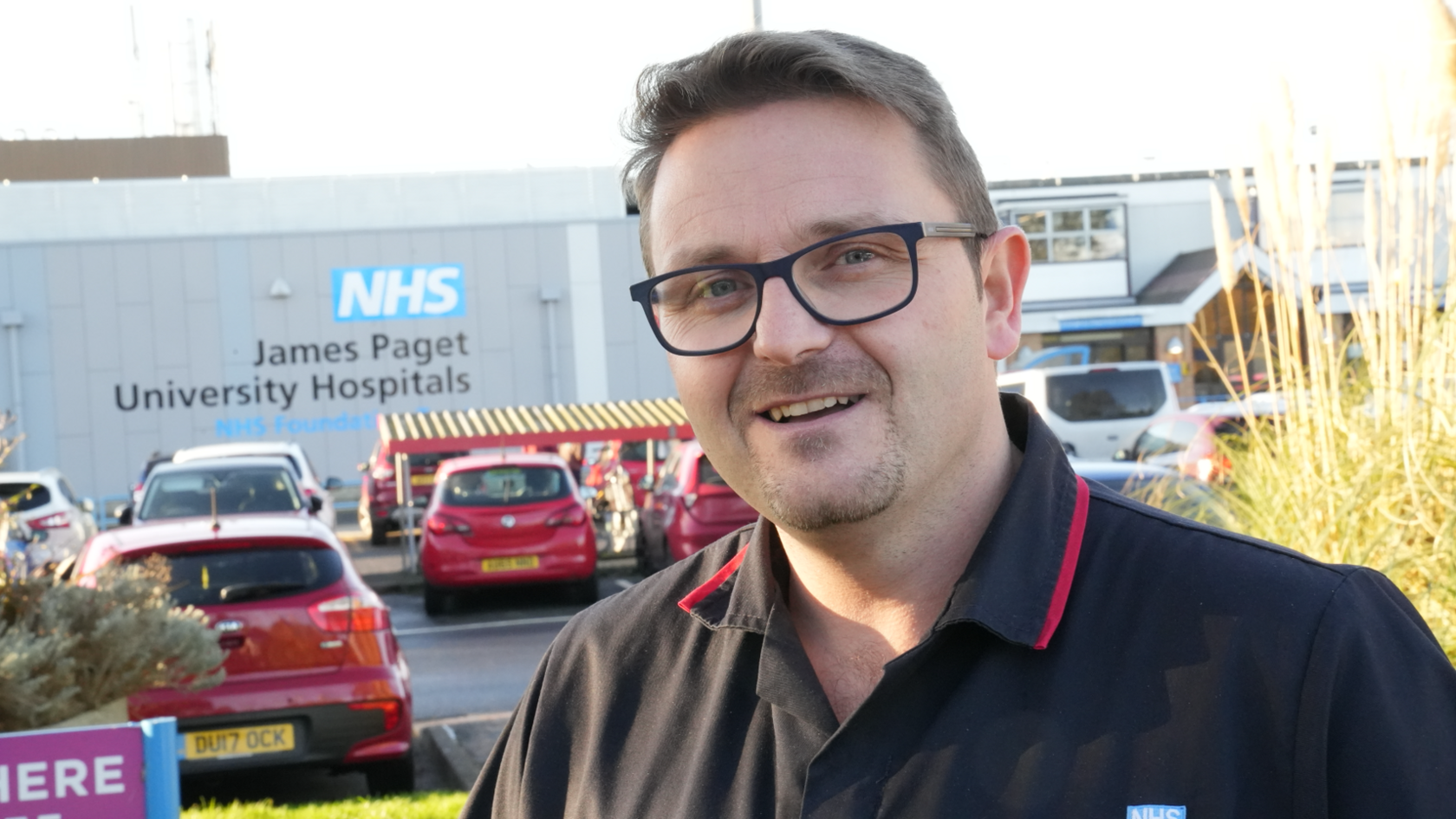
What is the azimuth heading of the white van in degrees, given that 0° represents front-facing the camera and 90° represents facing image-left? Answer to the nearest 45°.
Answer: approximately 135°

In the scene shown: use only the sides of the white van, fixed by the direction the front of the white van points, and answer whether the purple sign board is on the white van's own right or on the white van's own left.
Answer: on the white van's own left

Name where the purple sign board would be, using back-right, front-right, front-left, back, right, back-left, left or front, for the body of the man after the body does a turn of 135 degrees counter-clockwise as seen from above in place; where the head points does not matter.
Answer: back-left

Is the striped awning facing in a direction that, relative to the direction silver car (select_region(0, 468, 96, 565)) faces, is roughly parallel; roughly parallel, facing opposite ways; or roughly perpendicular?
roughly parallel, facing opposite ways

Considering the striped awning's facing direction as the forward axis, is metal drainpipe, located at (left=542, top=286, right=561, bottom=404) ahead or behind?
behind

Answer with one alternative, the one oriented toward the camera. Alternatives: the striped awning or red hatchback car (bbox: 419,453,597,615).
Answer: the striped awning

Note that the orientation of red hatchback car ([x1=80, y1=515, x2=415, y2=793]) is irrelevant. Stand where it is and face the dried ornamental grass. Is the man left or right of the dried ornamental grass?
right

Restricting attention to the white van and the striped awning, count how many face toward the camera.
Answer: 1

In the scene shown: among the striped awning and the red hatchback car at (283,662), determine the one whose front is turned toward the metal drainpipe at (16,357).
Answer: the red hatchback car

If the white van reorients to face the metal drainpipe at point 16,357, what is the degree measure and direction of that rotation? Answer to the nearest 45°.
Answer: approximately 45° to its left

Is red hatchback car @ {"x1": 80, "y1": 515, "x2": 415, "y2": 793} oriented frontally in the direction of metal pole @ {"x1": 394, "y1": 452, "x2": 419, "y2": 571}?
yes

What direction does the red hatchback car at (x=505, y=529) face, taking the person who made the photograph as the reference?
facing away from the viewer

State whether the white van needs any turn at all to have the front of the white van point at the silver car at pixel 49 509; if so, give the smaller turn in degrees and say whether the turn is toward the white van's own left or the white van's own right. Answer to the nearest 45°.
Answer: approximately 90° to the white van's own left

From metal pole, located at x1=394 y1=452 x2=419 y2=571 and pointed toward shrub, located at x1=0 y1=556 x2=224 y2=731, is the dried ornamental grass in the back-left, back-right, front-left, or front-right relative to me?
front-left

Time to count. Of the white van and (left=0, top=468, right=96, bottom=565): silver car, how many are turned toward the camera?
0

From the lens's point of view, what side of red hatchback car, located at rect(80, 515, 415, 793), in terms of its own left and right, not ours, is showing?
back

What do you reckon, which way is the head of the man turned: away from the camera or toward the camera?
toward the camera

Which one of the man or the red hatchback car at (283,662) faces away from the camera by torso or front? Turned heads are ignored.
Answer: the red hatchback car

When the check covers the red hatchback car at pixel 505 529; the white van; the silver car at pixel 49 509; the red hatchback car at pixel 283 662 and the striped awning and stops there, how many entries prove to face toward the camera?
1

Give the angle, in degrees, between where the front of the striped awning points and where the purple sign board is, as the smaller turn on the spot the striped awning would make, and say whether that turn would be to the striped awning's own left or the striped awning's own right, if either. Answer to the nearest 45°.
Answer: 0° — it already faces it

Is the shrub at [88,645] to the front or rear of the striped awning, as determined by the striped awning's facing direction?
to the front

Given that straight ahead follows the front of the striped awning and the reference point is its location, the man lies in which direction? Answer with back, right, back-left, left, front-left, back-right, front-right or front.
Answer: front
